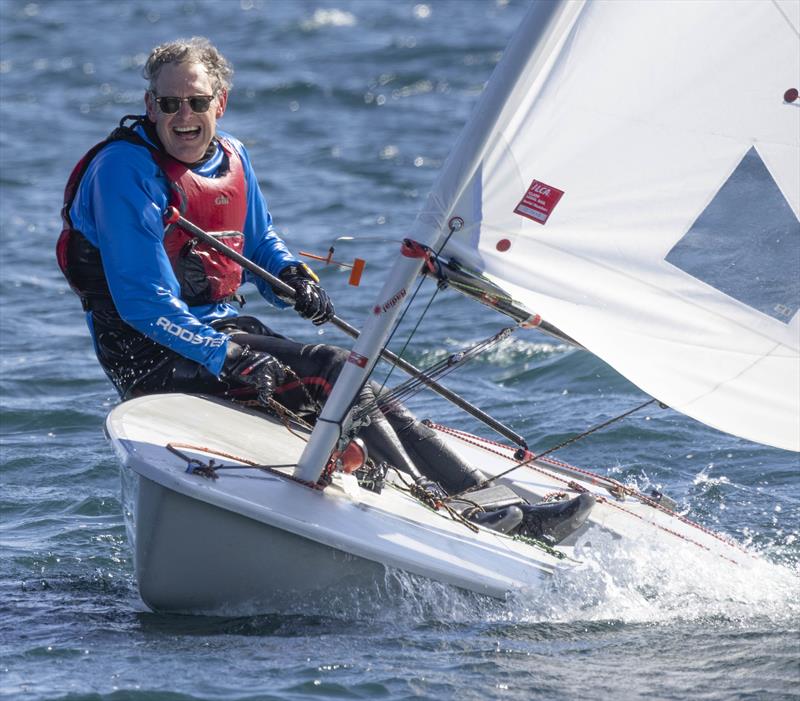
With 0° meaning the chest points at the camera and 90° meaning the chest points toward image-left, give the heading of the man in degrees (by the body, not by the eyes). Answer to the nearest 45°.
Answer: approximately 315°
